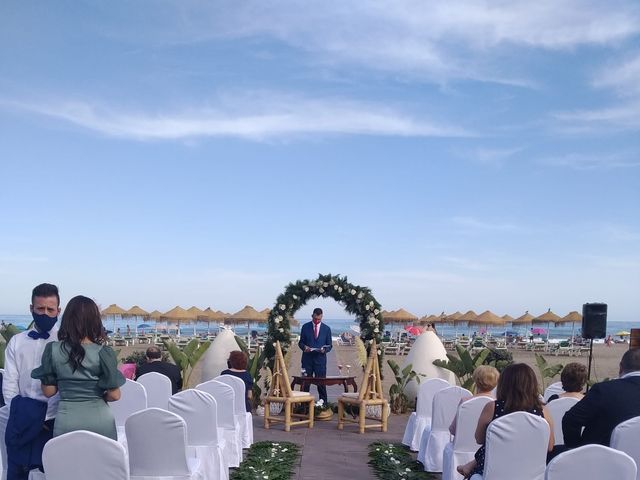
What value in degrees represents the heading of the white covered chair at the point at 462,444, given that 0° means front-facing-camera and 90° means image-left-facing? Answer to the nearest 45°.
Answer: approximately 135°

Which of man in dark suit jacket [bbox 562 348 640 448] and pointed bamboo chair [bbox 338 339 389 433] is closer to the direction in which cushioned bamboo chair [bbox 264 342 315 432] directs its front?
the pointed bamboo chair

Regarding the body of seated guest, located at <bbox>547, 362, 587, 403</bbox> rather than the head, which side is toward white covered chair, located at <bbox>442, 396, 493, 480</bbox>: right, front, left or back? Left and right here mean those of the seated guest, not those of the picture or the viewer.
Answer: left

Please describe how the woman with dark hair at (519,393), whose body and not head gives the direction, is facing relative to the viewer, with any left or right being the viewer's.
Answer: facing away from the viewer

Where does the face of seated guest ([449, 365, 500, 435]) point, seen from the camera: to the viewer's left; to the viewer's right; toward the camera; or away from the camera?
away from the camera

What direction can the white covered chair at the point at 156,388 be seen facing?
away from the camera

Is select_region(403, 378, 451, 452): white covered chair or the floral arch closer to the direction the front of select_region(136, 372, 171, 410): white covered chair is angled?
the floral arch

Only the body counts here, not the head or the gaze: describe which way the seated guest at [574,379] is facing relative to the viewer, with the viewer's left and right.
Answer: facing away from the viewer

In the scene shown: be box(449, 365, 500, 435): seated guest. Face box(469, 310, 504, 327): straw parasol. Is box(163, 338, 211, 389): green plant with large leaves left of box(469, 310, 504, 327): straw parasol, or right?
left

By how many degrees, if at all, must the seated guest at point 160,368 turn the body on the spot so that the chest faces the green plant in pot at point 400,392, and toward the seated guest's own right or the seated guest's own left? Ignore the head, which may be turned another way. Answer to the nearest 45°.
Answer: approximately 45° to the seated guest's own right

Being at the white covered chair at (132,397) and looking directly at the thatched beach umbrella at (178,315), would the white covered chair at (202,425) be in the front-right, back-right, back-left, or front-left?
back-right

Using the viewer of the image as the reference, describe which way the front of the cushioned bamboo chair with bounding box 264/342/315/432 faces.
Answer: facing away from the viewer and to the right of the viewer

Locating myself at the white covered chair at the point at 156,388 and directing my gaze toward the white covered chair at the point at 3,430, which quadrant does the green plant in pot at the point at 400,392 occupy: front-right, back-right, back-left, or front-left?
back-left

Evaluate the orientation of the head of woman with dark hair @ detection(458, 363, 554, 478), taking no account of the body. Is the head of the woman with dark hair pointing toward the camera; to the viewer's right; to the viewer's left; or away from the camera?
away from the camera
